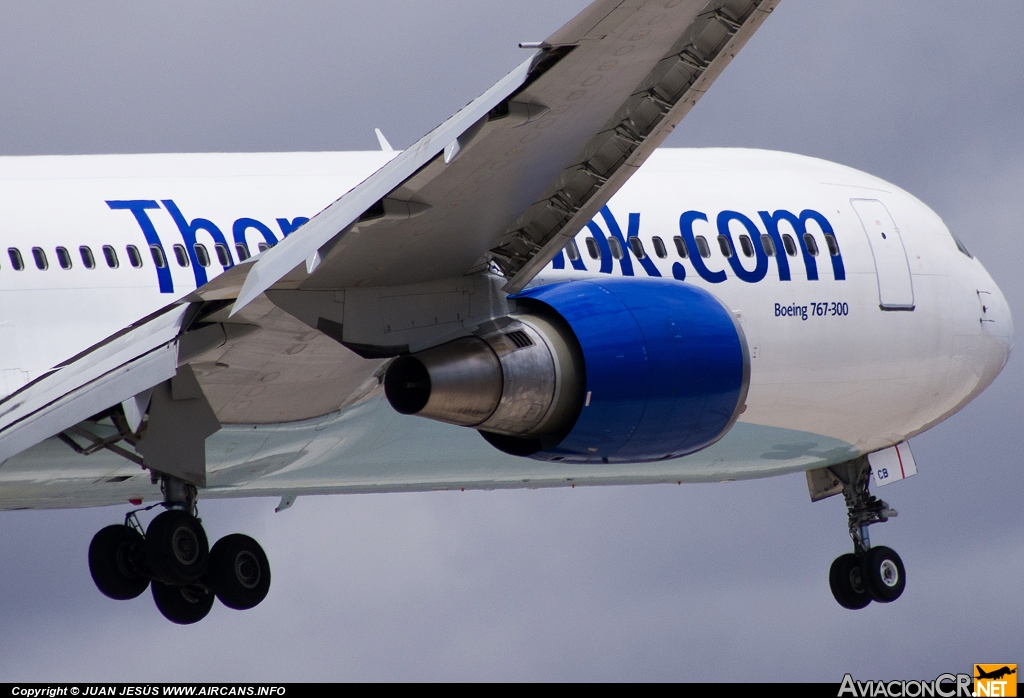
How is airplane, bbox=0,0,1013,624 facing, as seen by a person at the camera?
facing away from the viewer and to the right of the viewer
